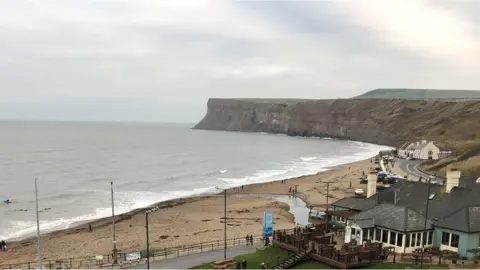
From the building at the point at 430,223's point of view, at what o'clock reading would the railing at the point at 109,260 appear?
The railing is roughly at 1 o'clock from the building.

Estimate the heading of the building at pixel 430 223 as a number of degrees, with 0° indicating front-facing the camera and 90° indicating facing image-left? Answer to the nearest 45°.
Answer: approximately 45°
